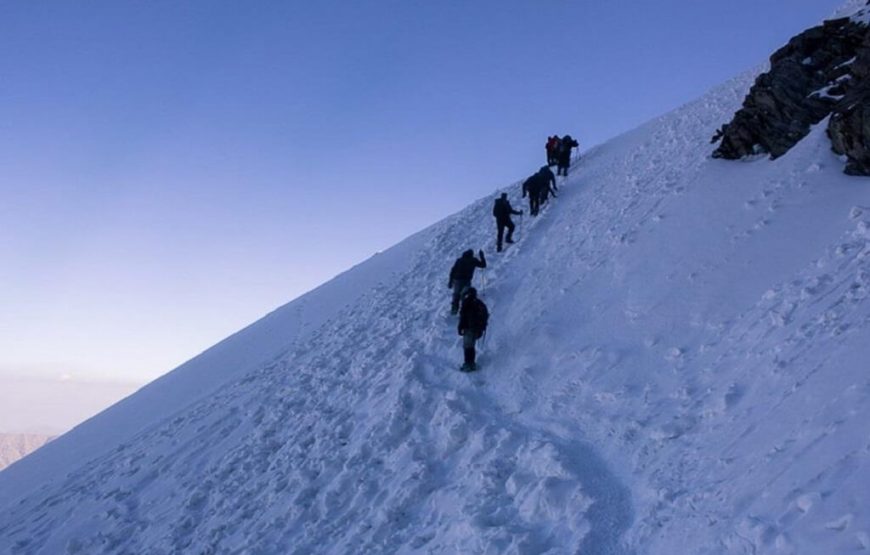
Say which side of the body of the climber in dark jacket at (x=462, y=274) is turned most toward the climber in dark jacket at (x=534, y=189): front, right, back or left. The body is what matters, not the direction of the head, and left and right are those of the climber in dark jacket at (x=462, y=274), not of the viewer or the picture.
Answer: front

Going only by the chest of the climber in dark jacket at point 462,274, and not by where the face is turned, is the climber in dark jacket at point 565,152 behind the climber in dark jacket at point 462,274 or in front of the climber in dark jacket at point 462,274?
in front

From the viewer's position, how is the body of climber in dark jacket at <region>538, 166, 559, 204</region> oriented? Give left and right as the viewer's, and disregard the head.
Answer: facing away from the viewer and to the right of the viewer

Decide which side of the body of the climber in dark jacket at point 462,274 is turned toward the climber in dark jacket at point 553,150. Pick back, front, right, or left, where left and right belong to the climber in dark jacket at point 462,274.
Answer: front

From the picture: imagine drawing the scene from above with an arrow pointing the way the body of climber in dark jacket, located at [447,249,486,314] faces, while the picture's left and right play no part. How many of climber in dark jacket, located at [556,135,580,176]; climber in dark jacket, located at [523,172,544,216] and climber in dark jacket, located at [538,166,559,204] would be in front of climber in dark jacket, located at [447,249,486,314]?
3

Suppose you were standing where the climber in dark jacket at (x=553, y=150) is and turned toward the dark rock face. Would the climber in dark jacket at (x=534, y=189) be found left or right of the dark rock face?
right

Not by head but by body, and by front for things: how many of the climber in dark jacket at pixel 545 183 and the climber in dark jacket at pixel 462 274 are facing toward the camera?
0

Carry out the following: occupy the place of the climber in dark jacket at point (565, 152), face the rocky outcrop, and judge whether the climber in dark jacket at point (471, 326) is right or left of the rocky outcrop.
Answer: right

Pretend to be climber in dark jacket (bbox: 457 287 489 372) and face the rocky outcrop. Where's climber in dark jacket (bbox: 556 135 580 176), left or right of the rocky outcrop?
left

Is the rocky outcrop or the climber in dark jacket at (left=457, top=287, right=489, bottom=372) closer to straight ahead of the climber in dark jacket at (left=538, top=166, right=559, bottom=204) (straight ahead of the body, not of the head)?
the rocky outcrop

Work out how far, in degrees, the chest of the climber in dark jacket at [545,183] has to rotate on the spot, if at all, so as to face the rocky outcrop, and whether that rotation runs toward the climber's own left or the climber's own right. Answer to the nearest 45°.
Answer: approximately 90° to the climber's own right

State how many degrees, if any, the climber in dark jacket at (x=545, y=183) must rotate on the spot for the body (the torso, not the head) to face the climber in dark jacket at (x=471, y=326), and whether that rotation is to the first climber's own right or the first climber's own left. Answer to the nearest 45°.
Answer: approximately 135° to the first climber's own right
